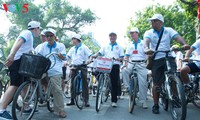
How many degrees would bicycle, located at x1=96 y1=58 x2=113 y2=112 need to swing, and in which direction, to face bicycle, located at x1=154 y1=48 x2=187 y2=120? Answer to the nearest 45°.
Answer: approximately 45° to its left

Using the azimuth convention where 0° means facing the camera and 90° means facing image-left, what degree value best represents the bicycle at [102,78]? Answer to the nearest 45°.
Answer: approximately 0°

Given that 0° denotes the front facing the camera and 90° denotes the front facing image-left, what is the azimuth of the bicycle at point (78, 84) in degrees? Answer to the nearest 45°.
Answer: approximately 0°
